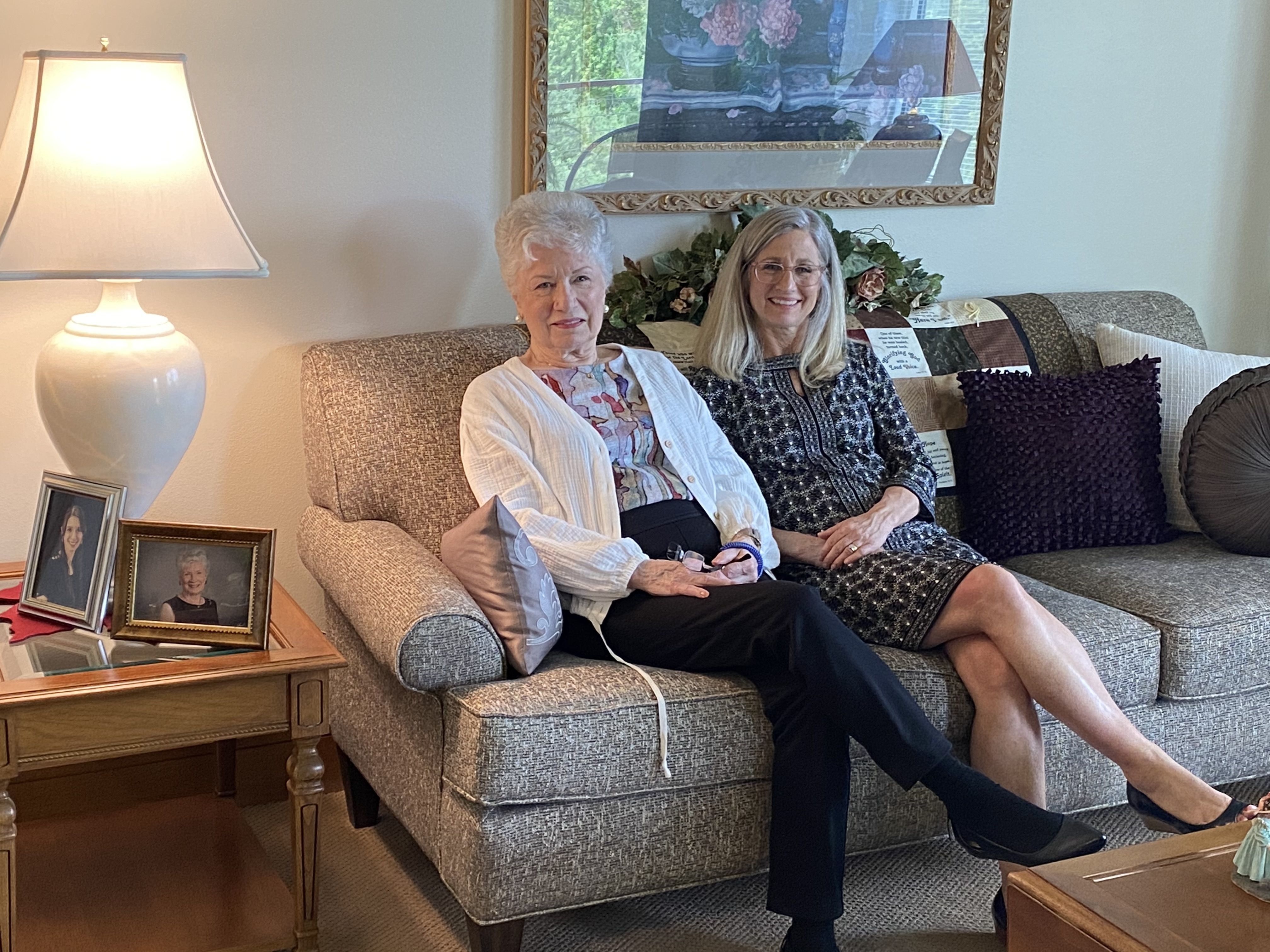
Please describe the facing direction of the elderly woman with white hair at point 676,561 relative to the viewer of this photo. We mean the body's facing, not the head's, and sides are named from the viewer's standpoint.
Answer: facing the viewer and to the right of the viewer

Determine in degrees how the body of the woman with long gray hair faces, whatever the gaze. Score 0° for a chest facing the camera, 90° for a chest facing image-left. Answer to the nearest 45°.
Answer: approximately 315°

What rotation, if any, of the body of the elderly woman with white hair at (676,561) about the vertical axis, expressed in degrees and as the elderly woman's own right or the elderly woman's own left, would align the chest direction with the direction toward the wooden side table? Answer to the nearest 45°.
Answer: approximately 90° to the elderly woman's own right

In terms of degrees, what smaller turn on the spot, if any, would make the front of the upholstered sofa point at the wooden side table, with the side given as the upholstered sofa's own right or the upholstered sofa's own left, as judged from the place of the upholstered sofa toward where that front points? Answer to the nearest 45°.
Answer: approximately 90° to the upholstered sofa's own right

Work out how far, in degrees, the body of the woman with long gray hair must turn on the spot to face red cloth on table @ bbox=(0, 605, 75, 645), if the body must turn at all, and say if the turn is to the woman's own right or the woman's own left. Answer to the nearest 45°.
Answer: approximately 90° to the woman's own right

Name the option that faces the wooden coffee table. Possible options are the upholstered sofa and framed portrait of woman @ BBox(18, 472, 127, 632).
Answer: the upholstered sofa

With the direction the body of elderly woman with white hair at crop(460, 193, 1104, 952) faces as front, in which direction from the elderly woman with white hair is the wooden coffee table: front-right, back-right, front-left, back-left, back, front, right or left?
front

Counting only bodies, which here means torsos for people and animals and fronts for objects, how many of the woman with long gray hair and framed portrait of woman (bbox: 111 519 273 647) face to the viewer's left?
0

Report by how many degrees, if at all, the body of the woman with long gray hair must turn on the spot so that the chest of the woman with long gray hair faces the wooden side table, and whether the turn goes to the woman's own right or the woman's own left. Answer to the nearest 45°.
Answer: approximately 90° to the woman's own right
